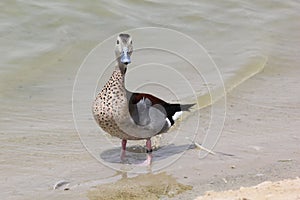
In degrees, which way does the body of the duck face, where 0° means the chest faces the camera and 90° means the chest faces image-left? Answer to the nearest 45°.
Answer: approximately 45°
